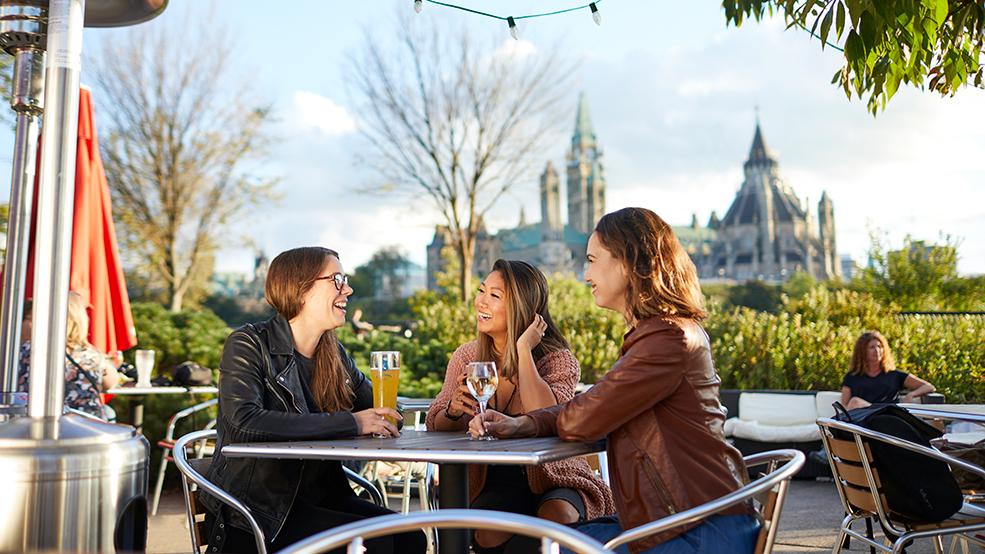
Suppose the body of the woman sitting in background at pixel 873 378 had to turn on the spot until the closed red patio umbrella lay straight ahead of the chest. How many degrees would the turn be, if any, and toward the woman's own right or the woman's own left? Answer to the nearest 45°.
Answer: approximately 45° to the woman's own right

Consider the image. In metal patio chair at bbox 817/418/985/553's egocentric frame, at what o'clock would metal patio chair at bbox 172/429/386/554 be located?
metal patio chair at bbox 172/429/386/554 is roughly at 6 o'clock from metal patio chair at bbox 817/418/985/553.

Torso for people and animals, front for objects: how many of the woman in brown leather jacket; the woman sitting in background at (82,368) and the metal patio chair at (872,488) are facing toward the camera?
0

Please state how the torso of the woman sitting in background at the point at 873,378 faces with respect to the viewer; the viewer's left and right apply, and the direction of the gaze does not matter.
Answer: facing the viewer

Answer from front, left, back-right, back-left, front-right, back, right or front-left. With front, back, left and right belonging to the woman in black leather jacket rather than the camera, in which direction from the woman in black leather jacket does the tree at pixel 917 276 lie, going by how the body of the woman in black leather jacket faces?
left

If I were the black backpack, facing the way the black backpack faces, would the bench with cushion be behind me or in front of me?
behind

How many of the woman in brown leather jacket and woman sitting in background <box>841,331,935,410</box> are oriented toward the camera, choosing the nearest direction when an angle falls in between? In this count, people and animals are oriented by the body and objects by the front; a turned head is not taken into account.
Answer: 1

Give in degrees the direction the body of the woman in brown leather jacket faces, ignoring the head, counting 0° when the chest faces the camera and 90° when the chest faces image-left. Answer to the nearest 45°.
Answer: approximately 90°
